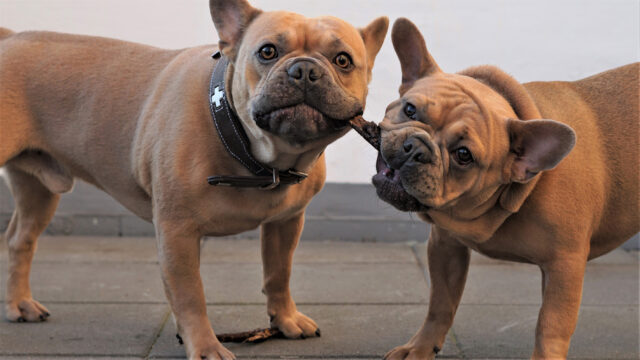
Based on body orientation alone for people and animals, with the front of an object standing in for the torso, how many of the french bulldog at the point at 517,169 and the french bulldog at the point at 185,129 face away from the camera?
0

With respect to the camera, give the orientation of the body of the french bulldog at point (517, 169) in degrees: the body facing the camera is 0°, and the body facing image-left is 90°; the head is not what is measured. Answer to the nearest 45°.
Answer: approximately 45°

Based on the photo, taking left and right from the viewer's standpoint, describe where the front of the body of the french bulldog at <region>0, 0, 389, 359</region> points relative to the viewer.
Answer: facing the viewer and to the right of the viewer

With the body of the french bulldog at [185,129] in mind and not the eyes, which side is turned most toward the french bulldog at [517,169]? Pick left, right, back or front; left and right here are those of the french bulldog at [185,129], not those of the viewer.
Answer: front
